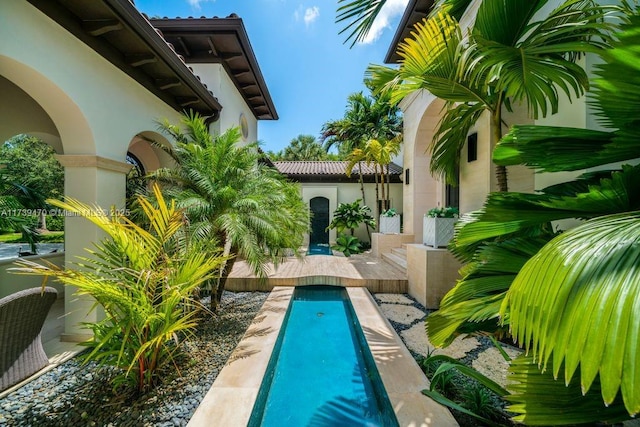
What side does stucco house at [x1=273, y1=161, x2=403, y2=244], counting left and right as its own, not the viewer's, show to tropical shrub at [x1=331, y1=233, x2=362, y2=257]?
front

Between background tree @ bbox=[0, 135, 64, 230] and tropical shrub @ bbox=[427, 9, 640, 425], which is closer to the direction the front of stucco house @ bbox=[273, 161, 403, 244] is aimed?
the tropical shrub

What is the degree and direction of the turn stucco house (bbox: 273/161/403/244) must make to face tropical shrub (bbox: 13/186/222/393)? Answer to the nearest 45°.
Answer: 0° — it already faces it

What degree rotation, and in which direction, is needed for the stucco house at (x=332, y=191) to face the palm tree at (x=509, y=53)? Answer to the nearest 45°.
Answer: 0° — it already faces it

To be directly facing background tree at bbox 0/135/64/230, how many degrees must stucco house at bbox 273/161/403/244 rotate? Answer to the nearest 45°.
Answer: approximately 90° to its right

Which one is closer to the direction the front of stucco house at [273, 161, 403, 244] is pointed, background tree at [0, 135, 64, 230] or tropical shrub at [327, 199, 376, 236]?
the tropical shrub

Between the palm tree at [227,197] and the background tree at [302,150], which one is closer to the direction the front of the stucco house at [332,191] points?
the palm tree

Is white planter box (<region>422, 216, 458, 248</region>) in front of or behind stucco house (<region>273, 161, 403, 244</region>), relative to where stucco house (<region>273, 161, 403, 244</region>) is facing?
in front

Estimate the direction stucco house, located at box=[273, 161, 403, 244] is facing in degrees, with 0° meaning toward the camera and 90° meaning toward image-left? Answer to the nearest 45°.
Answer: approximately 0°

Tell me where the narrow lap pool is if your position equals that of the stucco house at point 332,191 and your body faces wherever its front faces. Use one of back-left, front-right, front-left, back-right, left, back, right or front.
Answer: front
